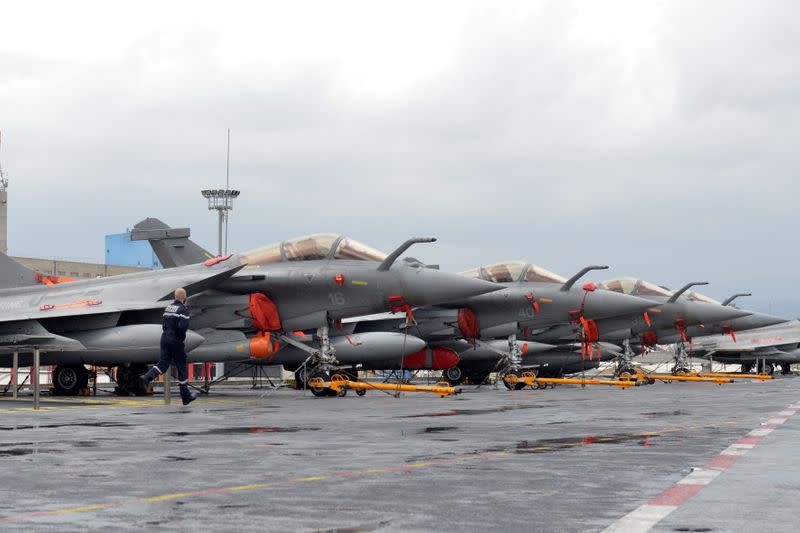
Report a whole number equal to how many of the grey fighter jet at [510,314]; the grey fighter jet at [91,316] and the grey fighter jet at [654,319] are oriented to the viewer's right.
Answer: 3

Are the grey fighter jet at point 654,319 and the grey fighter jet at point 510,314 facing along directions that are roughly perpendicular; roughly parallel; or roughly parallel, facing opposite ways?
roughly parallel

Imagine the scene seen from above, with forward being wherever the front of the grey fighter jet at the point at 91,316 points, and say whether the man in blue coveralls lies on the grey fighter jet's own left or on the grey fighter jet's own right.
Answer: on the grey fighter jet's own right

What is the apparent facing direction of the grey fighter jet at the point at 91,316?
to the viewer's right

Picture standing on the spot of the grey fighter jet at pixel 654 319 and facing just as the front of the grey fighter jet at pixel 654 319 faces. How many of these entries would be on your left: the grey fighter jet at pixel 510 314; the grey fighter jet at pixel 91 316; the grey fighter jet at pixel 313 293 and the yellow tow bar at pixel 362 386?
0

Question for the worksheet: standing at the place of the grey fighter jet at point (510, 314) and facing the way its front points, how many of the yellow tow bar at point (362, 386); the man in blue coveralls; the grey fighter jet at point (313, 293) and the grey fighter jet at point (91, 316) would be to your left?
0

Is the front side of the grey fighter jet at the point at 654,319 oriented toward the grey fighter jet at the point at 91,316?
no

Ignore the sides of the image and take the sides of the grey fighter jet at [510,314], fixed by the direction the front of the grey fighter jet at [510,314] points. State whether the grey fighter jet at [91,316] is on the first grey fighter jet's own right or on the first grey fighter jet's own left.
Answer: on the first grey fighter jet's own right

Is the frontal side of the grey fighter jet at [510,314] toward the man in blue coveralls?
no

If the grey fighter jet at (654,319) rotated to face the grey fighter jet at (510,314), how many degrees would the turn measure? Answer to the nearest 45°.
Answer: approximately 135° to its right

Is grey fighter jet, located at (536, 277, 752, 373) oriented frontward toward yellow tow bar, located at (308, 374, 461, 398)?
no

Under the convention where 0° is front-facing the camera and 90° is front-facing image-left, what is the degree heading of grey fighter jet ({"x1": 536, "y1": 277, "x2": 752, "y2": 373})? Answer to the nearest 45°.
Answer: approximately 270°

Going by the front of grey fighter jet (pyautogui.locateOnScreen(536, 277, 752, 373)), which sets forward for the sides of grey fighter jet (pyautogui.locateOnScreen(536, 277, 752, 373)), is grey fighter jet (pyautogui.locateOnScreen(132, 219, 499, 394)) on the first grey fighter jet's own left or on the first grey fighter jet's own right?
on the first grey fighter jet's own right

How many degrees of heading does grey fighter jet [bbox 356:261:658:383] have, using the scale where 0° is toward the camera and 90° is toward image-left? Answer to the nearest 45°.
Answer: approximately 270°

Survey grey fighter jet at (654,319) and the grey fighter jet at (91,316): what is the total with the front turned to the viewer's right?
2
